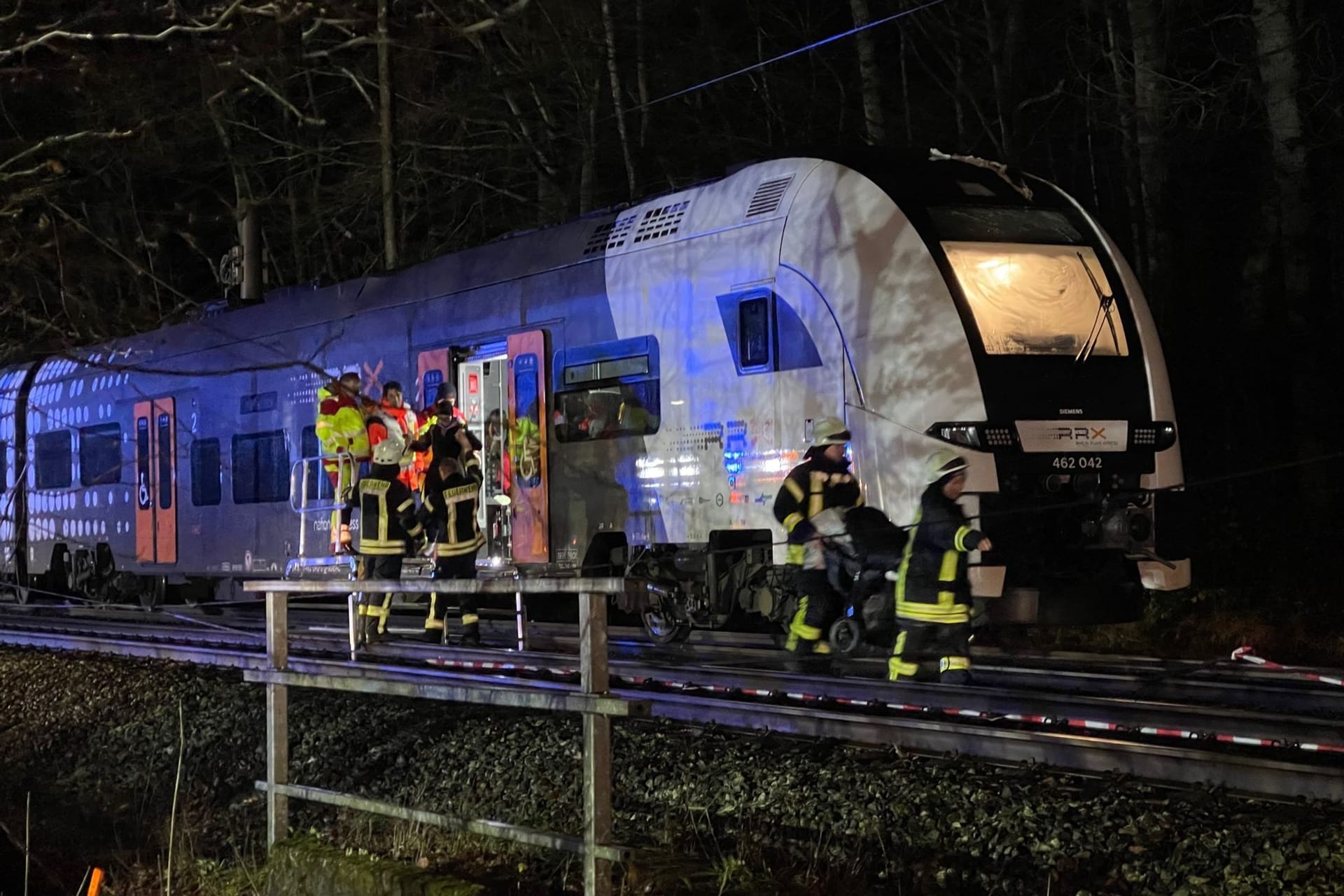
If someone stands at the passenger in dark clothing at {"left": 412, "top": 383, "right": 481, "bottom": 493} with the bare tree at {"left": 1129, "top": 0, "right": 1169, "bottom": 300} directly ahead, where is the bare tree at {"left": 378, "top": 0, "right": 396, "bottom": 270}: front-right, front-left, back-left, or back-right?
front-left

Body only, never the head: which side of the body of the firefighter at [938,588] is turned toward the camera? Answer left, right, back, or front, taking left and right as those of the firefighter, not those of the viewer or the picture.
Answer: right

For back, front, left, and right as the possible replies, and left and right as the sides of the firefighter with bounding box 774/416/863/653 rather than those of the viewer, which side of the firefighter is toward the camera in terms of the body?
right

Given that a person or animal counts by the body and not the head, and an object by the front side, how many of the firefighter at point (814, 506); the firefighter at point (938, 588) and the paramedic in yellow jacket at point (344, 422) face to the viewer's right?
3

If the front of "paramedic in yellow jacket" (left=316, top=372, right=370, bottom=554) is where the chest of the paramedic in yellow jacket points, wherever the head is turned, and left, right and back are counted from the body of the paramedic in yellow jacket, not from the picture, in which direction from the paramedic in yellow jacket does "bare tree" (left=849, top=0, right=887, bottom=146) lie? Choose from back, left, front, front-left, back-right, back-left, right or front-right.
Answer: front-left

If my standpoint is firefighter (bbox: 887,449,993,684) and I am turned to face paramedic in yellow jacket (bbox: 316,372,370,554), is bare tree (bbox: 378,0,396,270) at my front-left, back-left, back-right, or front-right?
front-right

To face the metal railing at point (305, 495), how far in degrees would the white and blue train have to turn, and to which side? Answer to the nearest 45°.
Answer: approximately 180°

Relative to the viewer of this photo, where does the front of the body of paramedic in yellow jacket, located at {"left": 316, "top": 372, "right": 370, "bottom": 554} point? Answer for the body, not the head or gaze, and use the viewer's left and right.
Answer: facing to the right of the viewer

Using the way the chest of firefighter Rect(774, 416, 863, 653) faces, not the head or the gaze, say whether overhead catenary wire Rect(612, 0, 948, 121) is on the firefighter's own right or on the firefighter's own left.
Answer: on the firefighter's own left

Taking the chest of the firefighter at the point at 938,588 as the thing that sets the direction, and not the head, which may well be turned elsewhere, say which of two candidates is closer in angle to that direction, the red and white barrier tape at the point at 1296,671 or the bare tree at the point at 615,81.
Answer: the red and white barrier tape

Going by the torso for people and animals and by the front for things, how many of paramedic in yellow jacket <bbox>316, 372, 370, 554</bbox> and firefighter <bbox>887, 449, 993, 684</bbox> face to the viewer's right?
2
